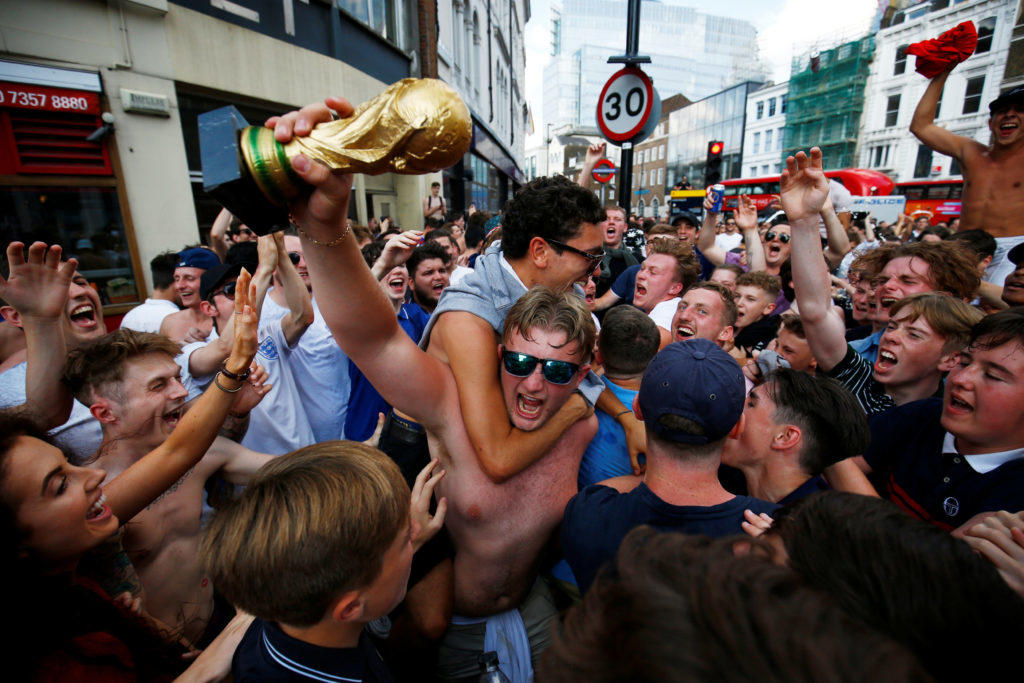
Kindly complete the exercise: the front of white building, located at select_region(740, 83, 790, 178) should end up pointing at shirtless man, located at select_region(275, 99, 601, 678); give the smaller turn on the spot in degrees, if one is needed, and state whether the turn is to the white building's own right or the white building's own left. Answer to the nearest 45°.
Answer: approximately 45° to the white building's own left

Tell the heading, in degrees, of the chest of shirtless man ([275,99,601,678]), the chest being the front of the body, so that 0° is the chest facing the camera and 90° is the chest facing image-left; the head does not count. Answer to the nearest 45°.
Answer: approximately 0°

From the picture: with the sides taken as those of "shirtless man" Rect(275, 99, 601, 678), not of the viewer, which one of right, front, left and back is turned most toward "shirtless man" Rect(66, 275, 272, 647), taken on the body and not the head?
right

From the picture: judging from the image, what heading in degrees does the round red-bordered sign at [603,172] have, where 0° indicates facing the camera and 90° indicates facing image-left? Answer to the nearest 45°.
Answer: approximately 0°

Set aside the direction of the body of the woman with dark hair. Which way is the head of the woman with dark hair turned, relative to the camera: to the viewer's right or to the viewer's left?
to the viewer's right

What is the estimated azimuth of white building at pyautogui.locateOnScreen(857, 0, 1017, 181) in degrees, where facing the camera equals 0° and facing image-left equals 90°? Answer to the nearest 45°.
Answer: approximately 45°
